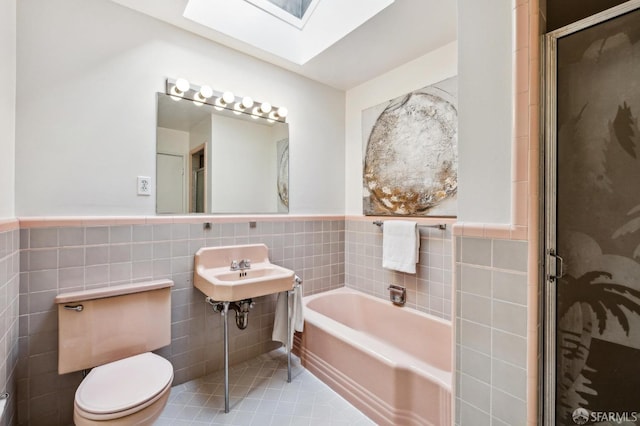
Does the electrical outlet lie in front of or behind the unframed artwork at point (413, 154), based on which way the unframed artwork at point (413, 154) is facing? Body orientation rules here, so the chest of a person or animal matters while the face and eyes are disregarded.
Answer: in front

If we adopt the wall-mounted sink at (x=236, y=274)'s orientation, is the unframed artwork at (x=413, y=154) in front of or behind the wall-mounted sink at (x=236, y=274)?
in front

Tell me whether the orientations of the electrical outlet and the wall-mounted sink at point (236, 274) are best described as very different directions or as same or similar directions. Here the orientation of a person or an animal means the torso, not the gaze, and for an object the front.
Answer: same or similar directions

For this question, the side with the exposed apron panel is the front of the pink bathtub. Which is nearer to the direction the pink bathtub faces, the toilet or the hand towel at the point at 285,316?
the toilet

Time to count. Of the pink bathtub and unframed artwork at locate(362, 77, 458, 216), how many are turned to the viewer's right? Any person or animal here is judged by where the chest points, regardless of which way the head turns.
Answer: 0

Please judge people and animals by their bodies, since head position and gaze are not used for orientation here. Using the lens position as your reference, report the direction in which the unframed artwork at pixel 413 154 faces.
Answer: facing the viewer and to the left of the viewer

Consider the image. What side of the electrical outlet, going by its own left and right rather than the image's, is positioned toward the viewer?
front

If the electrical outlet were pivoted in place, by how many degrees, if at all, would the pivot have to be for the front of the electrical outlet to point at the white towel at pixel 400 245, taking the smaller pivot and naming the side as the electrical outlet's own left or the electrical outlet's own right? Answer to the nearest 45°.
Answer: approximately 90° to the electrical outlet's own left

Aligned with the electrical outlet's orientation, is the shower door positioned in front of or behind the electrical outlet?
in front

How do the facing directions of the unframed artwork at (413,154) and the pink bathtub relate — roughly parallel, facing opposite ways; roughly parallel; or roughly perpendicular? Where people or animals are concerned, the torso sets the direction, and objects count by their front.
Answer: roughly parallel

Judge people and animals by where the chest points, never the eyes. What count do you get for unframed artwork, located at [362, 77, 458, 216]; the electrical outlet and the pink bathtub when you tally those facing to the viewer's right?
0

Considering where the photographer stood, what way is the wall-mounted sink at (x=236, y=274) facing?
facing the viewer and to the right of the viewer
